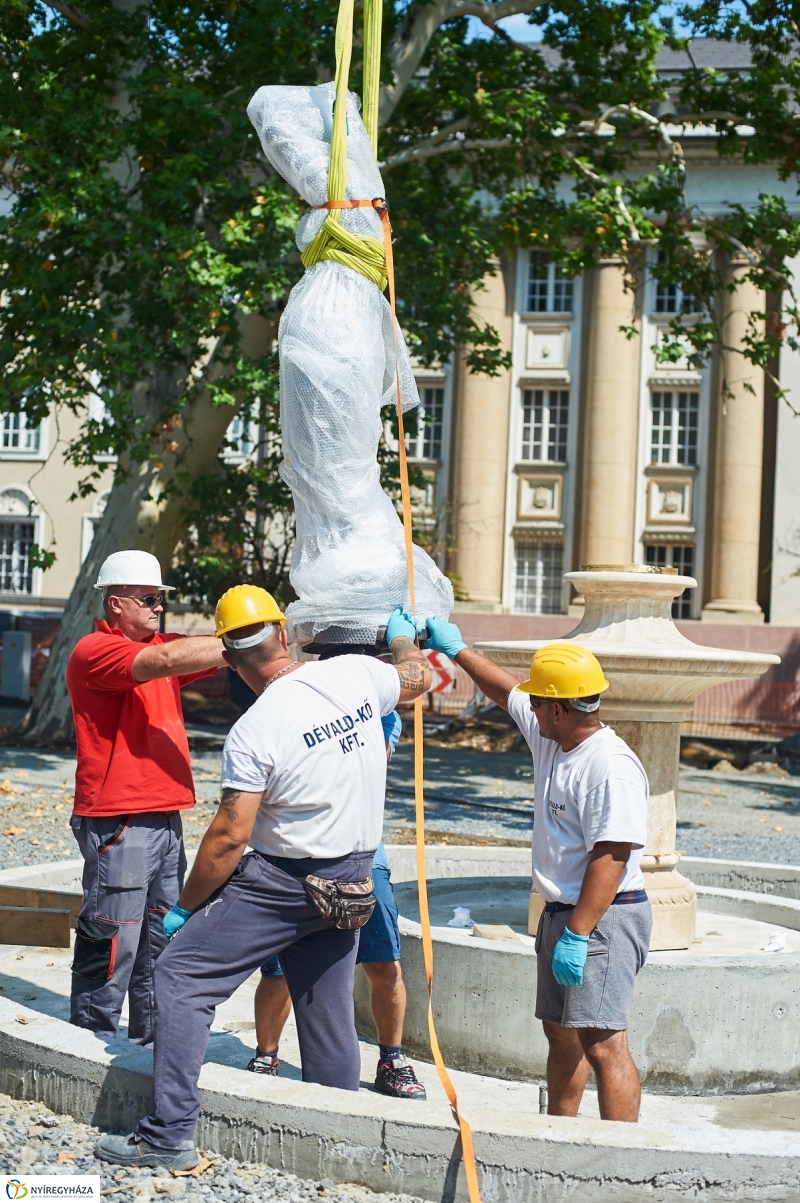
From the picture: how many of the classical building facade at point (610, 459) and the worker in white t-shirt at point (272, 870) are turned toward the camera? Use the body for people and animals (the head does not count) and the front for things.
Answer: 1

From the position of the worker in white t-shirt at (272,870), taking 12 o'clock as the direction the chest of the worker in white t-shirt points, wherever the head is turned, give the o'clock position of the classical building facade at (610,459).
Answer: The classical building facade is roughly at 2 o'clock from the worker in white t-shirt.

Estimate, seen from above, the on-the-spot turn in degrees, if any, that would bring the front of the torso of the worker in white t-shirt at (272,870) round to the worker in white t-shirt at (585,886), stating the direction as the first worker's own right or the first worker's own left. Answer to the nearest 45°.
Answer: approximately 135° to the first worker's own right

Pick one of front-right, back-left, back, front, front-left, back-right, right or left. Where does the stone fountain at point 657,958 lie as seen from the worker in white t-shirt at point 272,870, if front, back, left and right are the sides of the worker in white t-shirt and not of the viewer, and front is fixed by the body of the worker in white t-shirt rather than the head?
right

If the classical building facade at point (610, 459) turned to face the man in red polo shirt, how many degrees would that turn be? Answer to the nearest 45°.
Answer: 0° — it already faces them

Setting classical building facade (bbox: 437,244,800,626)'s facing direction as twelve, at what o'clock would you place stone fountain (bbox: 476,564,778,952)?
The stone fountain is roughly at 12 o'clock from the classical building facade.

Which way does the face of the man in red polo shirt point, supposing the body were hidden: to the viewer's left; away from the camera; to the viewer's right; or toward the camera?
to the viewer's right

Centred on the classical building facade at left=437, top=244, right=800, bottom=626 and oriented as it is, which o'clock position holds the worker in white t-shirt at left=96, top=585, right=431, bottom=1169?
The worker in white t-shirt is roughly at 12 o'clock from the classical building facade.

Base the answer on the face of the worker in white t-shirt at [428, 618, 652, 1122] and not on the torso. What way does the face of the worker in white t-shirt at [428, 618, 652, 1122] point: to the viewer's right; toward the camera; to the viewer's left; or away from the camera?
to the viewer's left

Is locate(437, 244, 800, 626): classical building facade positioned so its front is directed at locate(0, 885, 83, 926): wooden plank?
yes

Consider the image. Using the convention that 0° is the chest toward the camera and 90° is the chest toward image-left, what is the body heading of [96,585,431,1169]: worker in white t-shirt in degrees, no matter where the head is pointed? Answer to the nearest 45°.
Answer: approximately 135°

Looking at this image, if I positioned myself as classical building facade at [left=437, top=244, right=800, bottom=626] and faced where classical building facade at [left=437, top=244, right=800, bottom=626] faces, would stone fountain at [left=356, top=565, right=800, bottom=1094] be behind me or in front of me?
in front
